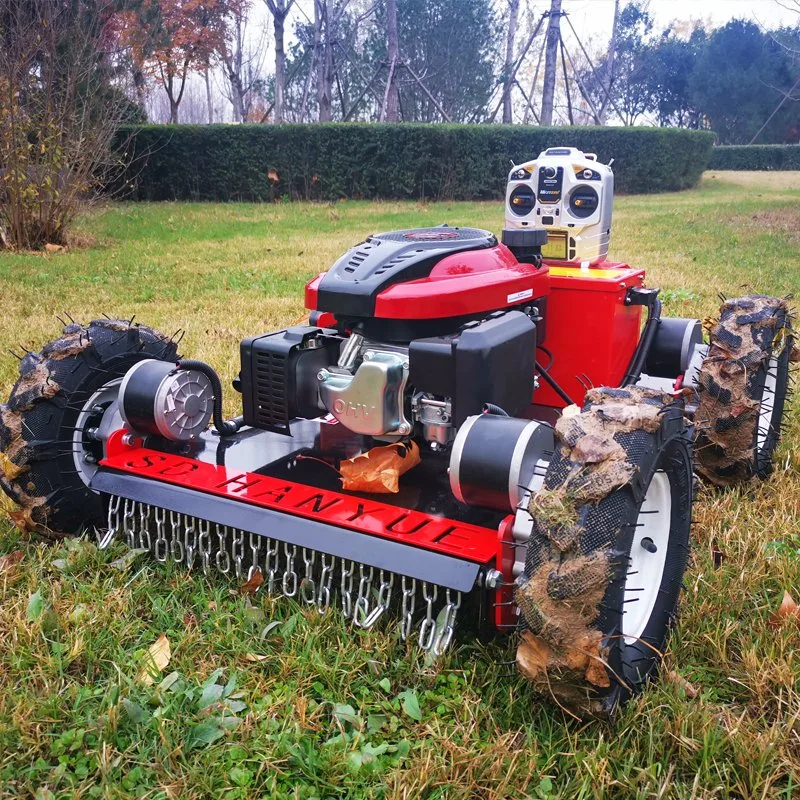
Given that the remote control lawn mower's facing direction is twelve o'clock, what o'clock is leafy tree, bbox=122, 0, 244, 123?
The leafy tree is roughly at 4 o'clock from the remote control lawn mower.

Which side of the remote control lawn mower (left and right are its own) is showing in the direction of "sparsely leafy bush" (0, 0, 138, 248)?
right

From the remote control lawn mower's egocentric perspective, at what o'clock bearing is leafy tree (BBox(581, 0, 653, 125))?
The leafy tree is roughly at 5 o'clock from the remote control lawn mower.

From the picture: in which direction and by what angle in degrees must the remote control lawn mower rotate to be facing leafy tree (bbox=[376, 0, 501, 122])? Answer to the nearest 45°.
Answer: approximately 135° to its right

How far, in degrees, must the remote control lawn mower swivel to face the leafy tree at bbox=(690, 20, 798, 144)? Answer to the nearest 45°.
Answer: approximately 135° to its right

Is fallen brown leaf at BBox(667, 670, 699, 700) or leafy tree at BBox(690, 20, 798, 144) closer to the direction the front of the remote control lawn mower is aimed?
the fallen brown leaf

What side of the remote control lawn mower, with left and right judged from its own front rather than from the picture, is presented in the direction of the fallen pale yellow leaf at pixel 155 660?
front

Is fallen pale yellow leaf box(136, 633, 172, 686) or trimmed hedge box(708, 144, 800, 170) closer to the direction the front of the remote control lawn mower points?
the fallen pale yellow leaf

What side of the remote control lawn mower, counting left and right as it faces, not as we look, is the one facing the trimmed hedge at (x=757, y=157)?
back

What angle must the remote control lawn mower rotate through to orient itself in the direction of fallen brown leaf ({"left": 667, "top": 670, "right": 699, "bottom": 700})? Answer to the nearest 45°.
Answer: approximately 90° to its left

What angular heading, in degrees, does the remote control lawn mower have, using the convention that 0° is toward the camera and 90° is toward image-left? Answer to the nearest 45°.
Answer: approximately 45°

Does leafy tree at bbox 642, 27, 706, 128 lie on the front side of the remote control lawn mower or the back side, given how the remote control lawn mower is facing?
on the back side
